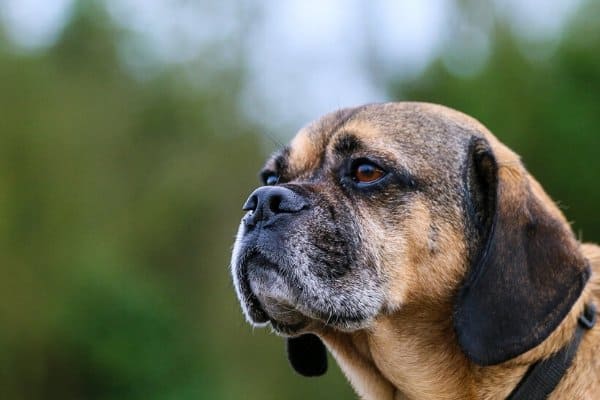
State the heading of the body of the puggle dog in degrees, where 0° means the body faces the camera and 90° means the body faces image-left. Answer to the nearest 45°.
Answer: approximately 45°
